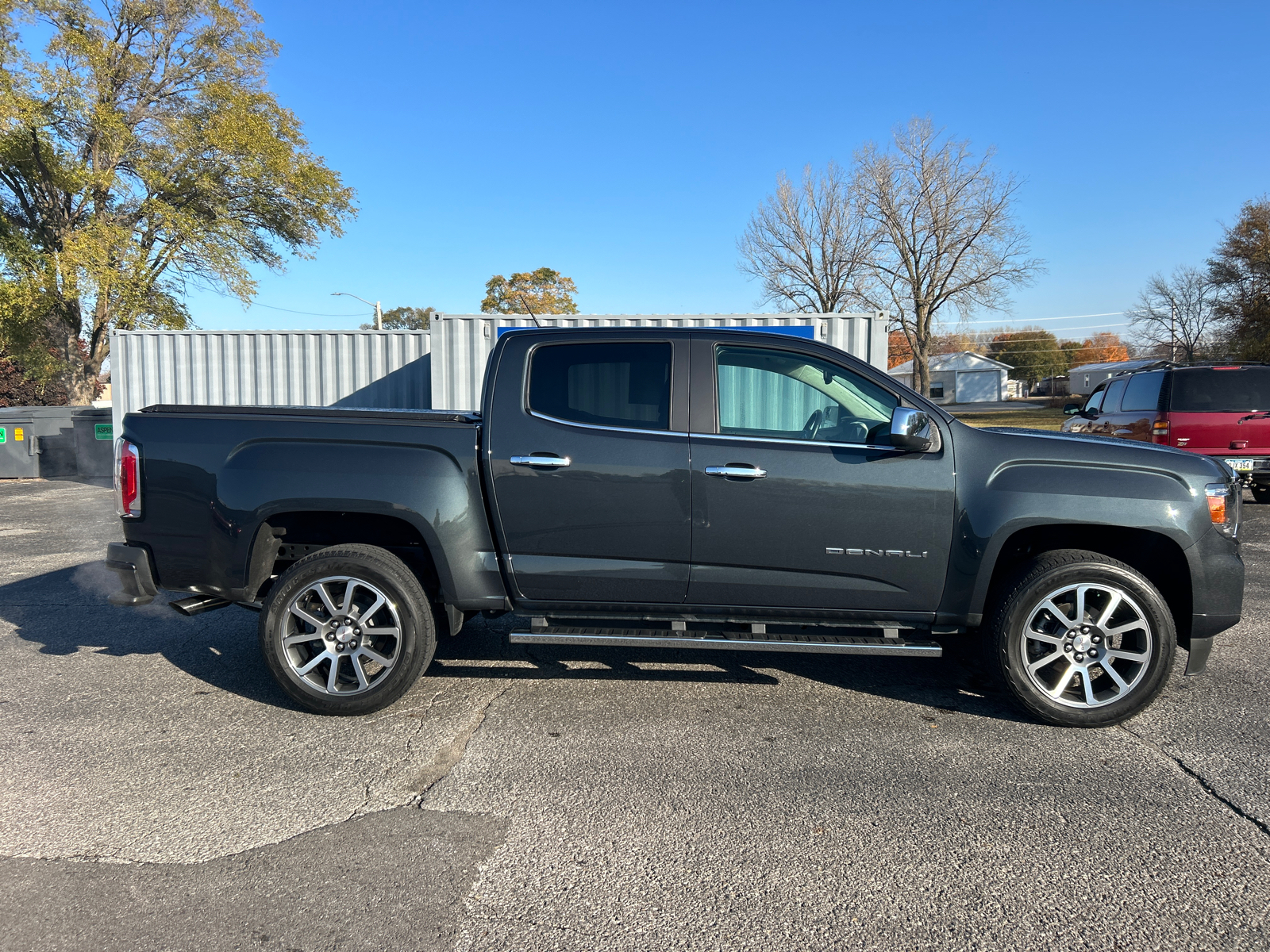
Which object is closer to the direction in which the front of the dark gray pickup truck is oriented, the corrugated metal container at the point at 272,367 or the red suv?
the red suv

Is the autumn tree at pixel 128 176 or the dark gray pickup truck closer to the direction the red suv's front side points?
the autumn tree

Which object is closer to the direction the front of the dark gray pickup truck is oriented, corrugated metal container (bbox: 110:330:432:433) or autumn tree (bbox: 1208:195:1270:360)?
the autumn tree

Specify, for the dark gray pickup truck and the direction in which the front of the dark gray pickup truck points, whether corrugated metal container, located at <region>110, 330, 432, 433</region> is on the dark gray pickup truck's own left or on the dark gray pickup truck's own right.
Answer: on the dark gray pickup truck's own left

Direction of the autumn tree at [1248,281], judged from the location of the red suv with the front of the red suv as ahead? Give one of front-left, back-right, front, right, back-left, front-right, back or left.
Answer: front-right

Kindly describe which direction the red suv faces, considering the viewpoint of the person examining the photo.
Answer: facing away from the viewer and to the left of the viewer

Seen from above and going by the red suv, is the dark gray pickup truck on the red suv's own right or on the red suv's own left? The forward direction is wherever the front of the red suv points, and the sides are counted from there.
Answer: on the red suv's own left

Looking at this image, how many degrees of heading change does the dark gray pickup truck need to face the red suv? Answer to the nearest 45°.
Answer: approximately 45° to its left

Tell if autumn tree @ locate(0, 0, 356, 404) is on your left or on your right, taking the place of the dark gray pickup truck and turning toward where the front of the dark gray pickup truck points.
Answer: on your left

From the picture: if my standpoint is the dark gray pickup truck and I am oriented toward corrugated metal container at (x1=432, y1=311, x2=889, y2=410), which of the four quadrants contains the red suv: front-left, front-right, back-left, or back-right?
front-right

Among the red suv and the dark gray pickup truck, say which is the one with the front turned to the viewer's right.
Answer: the dark gray pickup truck

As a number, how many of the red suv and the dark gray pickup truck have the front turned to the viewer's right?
1

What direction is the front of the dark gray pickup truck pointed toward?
to the viewer's right

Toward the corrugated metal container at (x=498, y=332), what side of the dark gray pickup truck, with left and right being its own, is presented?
left

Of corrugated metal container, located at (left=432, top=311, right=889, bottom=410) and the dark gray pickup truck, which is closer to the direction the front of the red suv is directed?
the corrugated metal container

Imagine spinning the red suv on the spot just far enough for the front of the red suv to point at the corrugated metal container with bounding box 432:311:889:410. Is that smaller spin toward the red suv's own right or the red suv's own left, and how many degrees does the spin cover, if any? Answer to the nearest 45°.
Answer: approximately 45° to the red suv's own left
